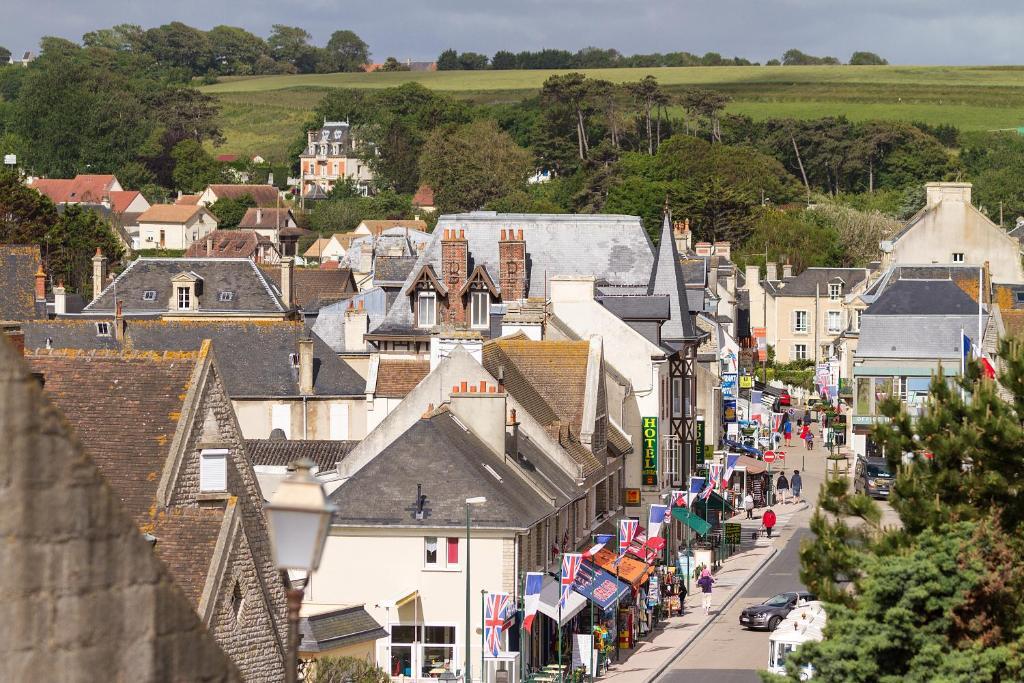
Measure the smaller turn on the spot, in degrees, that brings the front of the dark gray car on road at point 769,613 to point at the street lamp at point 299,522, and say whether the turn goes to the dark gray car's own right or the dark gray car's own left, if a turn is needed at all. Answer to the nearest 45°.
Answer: approximately 45° to the dark gray car's own left

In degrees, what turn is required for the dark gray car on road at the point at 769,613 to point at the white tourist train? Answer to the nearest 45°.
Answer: approximately 45° to its left

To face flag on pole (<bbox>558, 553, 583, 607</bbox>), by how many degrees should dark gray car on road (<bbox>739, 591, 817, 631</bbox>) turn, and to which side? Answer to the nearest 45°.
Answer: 0° — it already faces it

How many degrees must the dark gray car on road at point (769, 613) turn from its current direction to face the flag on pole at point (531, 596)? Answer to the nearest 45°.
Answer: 0° — it already faces it

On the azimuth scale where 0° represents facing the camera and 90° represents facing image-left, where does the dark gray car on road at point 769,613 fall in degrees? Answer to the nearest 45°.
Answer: approximately 45°
